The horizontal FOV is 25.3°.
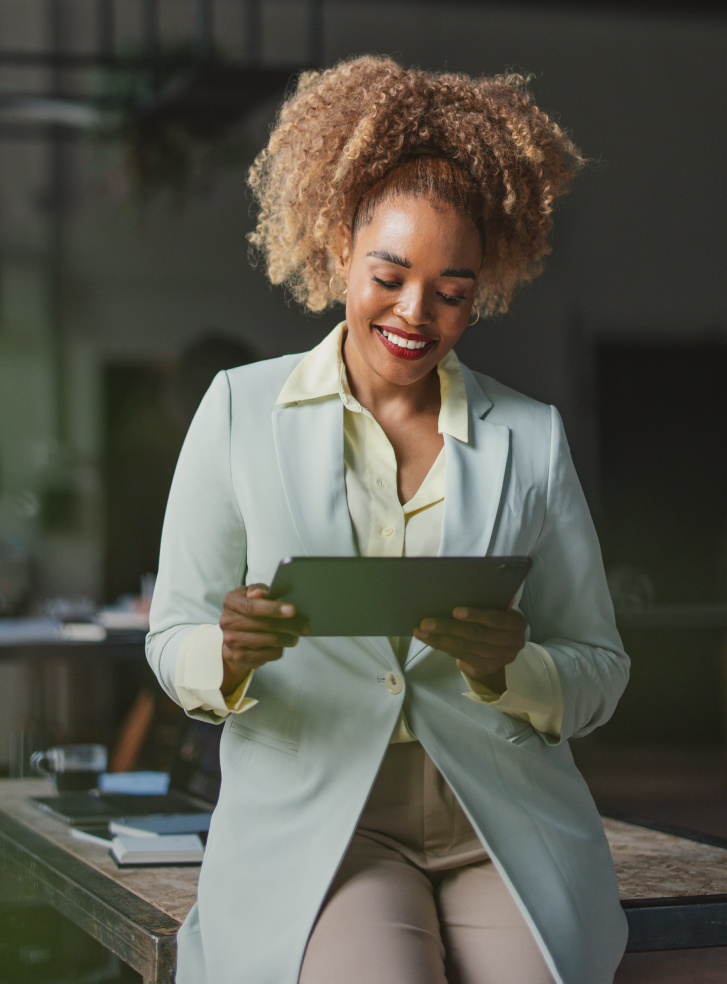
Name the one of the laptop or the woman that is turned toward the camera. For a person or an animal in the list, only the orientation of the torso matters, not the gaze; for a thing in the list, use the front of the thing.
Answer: the woman

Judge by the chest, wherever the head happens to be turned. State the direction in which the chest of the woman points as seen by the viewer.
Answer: toward the camera

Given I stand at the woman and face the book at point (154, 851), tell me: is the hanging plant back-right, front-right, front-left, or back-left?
front-right

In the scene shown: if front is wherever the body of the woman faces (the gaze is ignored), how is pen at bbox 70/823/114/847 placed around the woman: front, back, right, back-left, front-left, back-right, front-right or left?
back-right

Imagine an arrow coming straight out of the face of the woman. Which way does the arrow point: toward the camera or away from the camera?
toward the camera

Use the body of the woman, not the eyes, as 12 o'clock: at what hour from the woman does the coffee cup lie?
The coffee cup is roughly at 5 o'clock from the woman.
